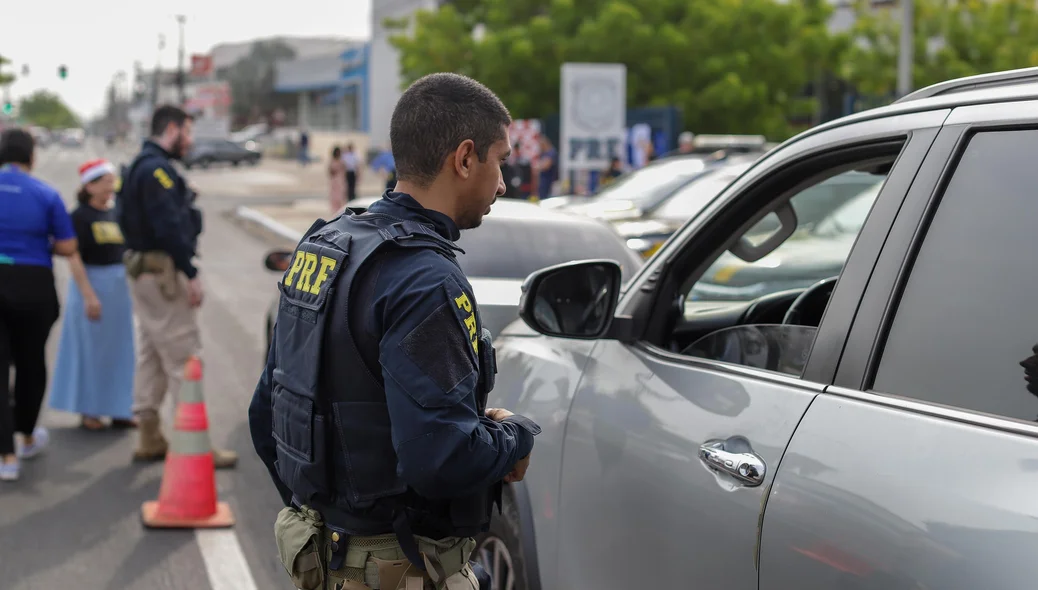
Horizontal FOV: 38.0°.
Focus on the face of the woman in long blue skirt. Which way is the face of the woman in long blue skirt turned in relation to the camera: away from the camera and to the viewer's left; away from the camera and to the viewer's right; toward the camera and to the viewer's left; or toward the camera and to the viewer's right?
toward the camera and to the viewer's right

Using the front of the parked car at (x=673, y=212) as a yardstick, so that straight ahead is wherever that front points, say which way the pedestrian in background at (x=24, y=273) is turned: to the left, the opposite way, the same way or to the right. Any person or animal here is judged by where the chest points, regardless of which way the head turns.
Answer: to the right

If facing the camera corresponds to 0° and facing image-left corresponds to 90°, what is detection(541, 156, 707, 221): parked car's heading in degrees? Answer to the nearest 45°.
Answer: approximately 45°

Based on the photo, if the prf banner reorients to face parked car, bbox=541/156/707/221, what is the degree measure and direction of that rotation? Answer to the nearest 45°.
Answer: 0° — it already faces it

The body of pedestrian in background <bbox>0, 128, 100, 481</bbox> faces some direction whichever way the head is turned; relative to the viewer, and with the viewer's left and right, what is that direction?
facing away from the viewer

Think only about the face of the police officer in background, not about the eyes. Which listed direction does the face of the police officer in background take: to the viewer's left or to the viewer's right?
to the viewer's right

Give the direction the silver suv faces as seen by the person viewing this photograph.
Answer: facing away from the viewer and to the left of the viewer

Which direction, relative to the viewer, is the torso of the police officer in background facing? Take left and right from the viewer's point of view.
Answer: facing to the right of the viewer

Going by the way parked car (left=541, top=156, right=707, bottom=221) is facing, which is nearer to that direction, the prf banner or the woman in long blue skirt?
the woman in long blue skirt

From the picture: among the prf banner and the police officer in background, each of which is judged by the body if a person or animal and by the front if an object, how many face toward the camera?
1

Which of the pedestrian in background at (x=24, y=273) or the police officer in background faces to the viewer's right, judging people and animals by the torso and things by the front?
the police officer in background
